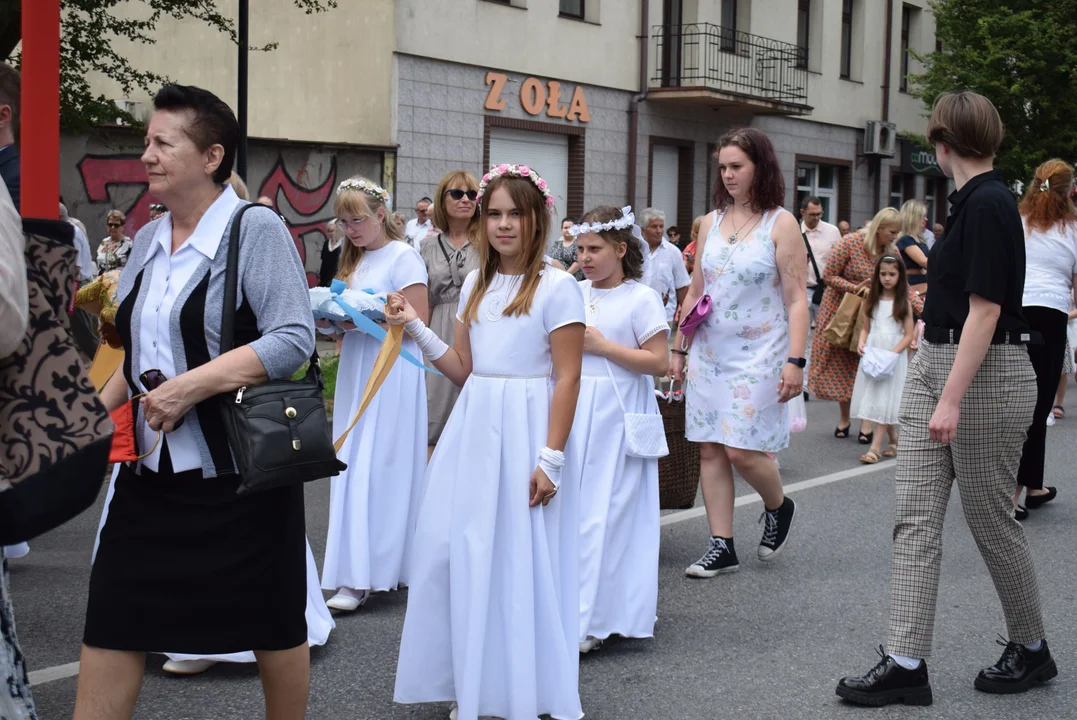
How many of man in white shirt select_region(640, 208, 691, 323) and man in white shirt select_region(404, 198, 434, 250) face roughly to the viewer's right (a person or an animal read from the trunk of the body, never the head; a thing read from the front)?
0

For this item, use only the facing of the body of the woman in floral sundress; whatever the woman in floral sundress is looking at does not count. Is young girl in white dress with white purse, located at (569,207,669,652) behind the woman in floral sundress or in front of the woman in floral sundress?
in front

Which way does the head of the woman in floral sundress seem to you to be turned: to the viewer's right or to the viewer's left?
to the viewer's left

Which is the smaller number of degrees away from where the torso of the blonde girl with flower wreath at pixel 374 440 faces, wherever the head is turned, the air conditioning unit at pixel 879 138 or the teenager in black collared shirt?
the teenager in black collared shirt

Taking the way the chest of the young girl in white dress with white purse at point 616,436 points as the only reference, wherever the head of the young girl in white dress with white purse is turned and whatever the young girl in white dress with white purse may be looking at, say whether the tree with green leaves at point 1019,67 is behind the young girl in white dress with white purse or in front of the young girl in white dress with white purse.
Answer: behind

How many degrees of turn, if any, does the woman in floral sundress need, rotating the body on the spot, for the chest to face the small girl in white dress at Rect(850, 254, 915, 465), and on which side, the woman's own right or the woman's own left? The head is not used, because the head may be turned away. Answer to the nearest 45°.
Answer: approximately 135° to the woman's own right

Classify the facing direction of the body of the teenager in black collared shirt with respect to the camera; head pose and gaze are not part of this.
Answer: to the viewer's left
